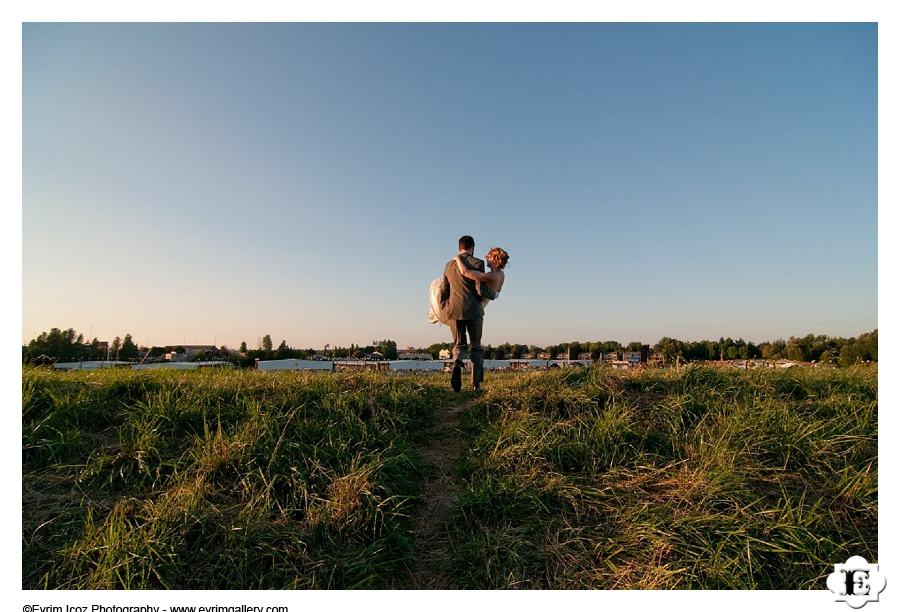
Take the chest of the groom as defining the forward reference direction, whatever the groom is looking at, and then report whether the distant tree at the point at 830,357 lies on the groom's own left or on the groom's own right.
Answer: on the groom's own right

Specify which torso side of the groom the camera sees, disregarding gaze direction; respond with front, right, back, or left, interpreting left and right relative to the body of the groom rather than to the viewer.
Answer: back

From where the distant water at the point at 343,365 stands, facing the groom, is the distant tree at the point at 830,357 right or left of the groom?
left
